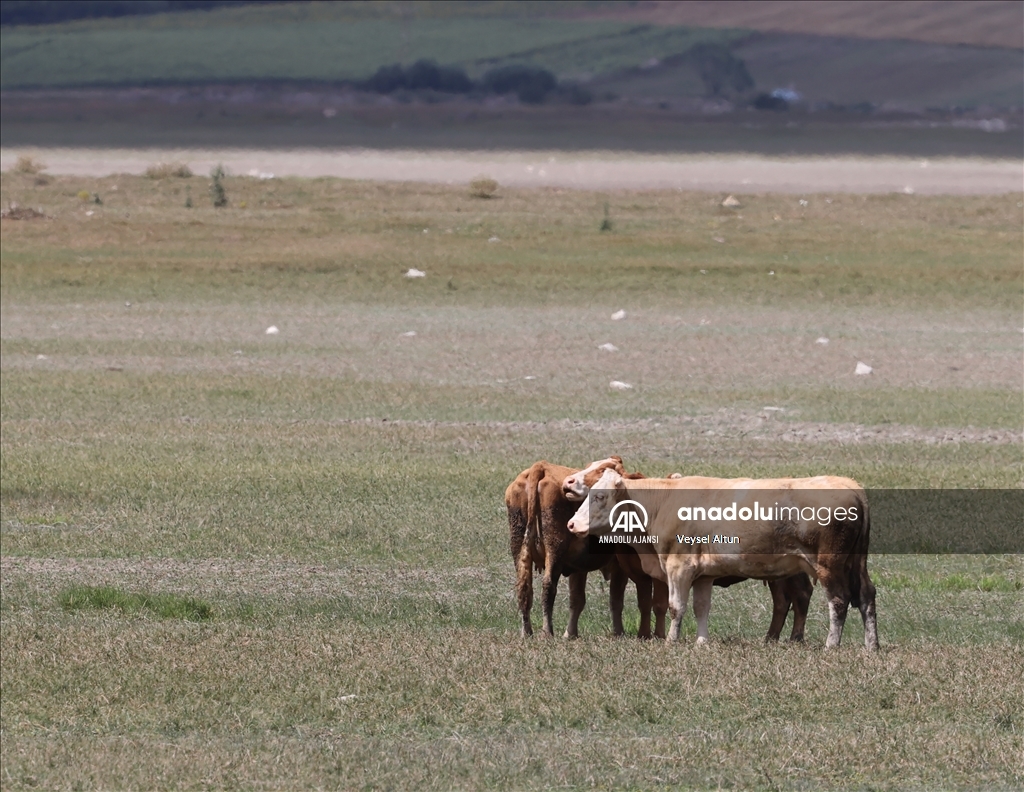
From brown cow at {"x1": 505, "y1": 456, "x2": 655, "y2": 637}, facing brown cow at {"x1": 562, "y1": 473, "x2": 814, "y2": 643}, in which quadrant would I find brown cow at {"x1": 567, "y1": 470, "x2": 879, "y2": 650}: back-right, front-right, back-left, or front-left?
front-right

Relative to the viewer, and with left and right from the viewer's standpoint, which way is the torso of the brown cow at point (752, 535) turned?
facing to the left of the viewer

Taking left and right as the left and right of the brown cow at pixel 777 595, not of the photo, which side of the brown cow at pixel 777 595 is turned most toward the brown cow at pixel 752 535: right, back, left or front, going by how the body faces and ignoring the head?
left

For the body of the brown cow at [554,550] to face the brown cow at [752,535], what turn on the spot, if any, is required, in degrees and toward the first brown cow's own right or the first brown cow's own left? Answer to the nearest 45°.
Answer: approximately 90° to the first brown cow's own right

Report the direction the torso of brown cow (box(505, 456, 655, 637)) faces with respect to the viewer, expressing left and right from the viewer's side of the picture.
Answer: facing away from the viewer and to the right of the viewer

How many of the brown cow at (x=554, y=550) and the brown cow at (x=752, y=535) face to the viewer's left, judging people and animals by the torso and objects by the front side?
1

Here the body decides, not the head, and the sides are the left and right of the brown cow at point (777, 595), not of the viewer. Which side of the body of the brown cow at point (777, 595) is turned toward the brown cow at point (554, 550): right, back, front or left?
front

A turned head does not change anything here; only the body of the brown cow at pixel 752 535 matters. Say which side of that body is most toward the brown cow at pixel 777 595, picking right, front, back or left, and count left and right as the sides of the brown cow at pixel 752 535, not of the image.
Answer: right

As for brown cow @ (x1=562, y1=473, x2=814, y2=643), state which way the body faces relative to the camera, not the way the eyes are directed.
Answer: to the viewer's left

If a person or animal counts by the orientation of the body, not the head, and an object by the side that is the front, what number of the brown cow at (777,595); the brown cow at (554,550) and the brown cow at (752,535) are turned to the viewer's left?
2
